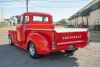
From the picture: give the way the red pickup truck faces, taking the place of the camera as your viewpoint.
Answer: facing away from the viewer and to the left of the viewer
